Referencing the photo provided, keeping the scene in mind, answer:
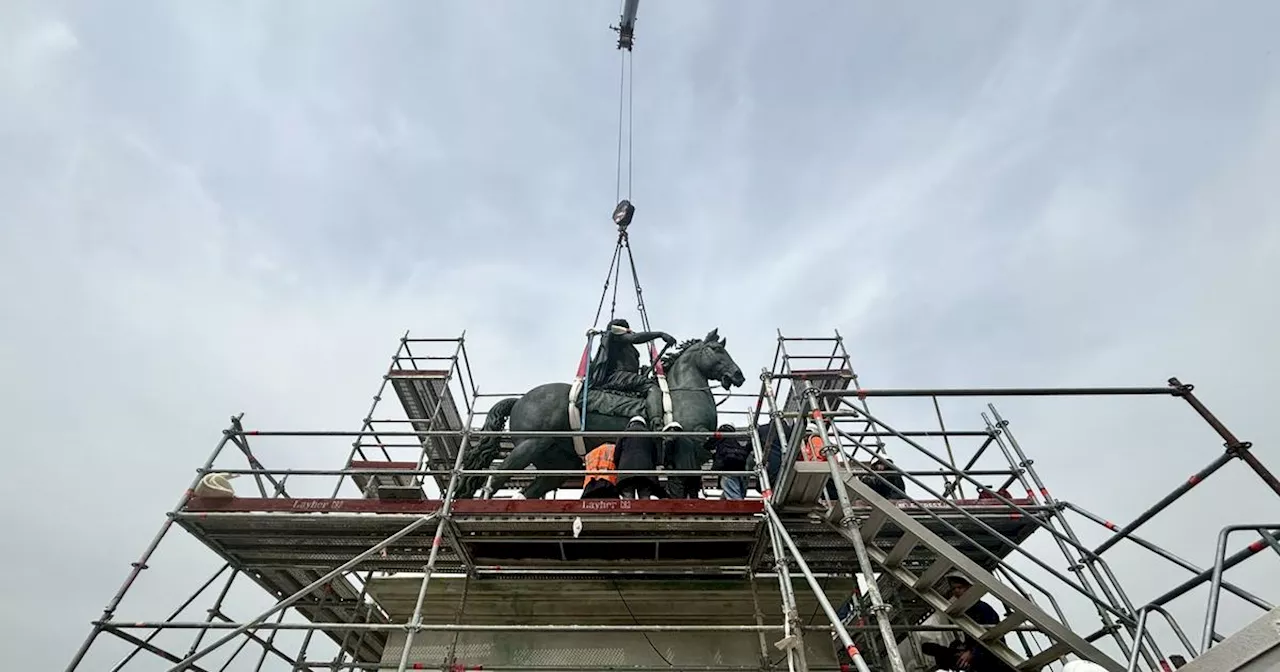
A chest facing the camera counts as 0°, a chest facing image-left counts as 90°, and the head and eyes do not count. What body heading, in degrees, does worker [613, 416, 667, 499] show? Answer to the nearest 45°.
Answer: approximately 180°

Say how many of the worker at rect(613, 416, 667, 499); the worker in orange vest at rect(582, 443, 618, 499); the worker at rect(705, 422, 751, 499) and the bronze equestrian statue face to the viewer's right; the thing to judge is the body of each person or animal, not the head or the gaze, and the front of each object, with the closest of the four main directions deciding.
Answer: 1

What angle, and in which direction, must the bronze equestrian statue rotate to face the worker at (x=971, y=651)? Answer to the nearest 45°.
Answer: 0° — it already faces them

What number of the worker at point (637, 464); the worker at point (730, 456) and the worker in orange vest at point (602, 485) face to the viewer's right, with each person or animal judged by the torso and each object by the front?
0

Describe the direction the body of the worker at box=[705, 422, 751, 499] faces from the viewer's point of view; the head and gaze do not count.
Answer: away from the camera

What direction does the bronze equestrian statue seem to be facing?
to the viewer's right

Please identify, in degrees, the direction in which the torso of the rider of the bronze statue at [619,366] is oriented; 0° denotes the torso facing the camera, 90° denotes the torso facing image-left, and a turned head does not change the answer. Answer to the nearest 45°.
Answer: approximately 270°

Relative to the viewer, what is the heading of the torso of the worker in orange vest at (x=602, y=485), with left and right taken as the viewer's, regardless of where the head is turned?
facing away from the viewer
